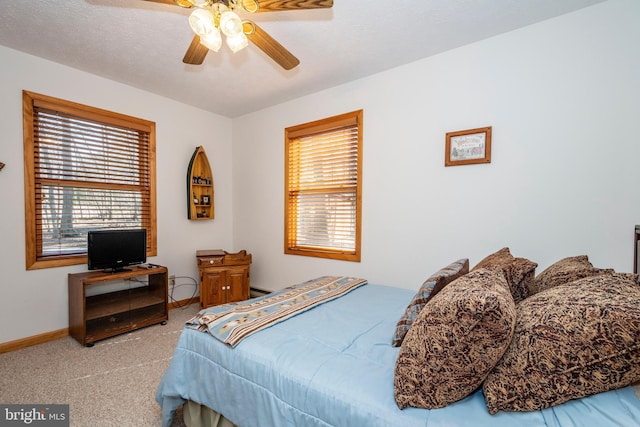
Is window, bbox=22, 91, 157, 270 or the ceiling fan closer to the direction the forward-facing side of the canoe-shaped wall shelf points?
the ceiling fan

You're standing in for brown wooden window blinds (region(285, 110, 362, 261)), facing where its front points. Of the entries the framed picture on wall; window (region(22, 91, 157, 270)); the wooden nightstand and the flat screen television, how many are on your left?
1

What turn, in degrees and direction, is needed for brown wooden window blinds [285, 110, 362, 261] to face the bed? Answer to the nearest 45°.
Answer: approximately 45° to its left

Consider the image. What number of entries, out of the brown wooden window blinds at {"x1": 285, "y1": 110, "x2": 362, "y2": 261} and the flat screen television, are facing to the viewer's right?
0

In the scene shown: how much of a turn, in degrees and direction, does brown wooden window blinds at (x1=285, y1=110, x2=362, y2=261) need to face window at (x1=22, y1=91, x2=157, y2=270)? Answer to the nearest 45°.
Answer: approximately 45° to its right

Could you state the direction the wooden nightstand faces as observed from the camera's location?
facing the viewer and to the right of the viewer

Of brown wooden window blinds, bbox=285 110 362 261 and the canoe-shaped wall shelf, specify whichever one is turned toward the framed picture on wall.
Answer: the canoe-shaped wall shelf

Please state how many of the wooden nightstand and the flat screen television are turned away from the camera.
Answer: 0

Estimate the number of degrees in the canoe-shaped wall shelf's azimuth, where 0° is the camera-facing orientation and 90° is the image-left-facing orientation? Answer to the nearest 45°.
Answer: approximately 315°

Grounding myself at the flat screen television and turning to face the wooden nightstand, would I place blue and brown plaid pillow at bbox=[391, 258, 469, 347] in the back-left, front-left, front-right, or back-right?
front-right

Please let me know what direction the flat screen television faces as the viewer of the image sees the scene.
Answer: facing the viewer

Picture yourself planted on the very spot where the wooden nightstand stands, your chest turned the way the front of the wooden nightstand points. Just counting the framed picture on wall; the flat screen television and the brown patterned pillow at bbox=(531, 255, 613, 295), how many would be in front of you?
2

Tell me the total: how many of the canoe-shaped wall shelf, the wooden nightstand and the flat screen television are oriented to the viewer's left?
0

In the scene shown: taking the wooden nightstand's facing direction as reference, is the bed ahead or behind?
ahead

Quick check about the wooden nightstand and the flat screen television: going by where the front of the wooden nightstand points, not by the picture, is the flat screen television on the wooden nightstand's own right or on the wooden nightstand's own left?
on the wooden nightstand's own right
